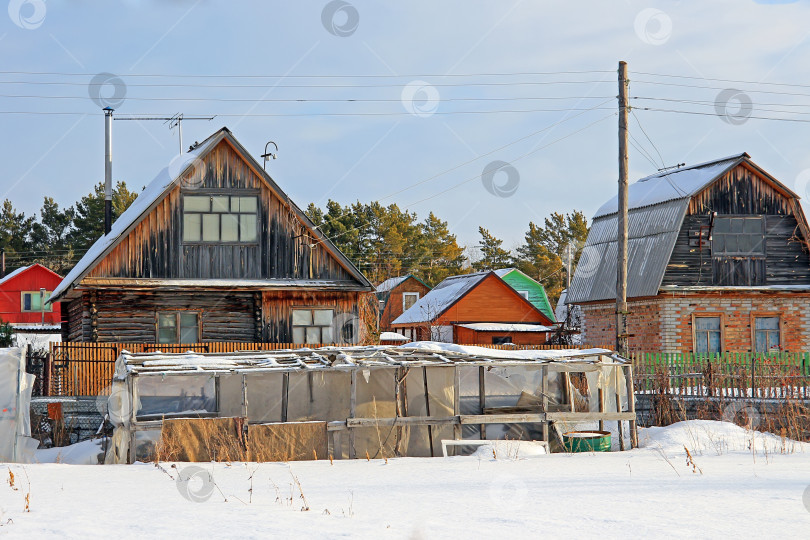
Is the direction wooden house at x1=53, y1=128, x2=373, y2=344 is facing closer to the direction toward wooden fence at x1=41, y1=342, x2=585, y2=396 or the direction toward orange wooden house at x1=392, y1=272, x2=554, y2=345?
the wooden fence

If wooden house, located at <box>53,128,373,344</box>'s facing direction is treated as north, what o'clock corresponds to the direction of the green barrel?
The green barrel is roughly at 11 o'clock from the wooden house.

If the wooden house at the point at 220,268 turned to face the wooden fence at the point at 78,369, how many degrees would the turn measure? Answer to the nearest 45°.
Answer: approximately 45° to its right

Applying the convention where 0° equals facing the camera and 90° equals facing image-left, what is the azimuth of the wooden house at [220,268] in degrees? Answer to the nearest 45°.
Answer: approximately 0°

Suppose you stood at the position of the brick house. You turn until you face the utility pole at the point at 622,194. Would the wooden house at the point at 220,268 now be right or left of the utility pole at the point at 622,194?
right

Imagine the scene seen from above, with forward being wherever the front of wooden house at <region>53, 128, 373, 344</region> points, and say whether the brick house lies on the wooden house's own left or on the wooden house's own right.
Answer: on the wooden house's own left

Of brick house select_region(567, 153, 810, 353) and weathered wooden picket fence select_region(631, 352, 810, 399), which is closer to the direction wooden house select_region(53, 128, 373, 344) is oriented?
the weathered wooden picket fence

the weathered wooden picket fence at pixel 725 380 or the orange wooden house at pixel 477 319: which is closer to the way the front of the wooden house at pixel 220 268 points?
the weathered wooden picket fence

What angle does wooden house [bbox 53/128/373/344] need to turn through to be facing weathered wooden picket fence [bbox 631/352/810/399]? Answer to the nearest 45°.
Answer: approximately 45° to its left

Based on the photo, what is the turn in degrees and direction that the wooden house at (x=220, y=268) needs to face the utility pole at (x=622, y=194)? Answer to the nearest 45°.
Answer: approximately 90° to its left
